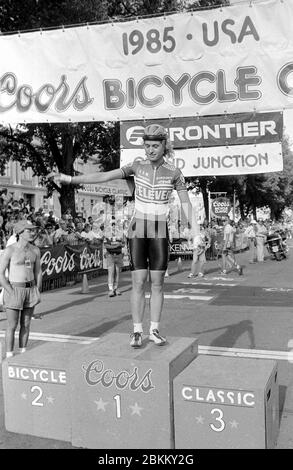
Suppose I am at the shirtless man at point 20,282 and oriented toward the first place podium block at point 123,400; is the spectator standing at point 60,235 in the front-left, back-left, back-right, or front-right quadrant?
back-left

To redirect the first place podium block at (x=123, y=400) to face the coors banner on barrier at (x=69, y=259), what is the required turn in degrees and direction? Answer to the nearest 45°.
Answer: approximately 180°

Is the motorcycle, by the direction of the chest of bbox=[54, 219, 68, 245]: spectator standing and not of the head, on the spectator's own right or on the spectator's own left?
on the spectator's own left

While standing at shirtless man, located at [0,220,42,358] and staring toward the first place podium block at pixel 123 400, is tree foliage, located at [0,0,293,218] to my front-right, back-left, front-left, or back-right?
back-left

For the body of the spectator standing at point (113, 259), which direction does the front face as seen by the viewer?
toward the camera

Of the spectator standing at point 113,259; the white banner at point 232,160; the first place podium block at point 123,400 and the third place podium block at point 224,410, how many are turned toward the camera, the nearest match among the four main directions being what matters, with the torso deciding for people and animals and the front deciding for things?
4

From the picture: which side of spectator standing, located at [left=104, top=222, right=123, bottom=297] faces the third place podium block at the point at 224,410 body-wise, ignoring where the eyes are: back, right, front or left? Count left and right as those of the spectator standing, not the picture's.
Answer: front

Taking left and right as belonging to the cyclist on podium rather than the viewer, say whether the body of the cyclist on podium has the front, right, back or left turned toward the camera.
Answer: front

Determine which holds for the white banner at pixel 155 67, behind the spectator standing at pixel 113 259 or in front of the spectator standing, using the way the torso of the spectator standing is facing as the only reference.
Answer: in front

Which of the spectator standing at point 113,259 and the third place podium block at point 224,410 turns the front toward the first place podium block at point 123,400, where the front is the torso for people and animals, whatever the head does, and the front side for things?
the spectator standing

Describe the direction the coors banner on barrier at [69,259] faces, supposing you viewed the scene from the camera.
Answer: facing the viewer and to the right of the viewer

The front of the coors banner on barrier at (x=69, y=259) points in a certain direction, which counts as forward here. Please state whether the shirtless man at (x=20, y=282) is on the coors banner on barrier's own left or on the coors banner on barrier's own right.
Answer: on the coors banner on barrier's own right

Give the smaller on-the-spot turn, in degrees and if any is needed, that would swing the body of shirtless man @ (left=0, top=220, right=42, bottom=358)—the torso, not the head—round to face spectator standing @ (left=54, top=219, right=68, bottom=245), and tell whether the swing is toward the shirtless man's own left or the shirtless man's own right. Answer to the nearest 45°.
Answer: approximately 135° to the shirtless man's own left

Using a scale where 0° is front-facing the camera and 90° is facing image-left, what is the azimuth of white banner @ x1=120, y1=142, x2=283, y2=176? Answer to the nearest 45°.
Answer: approximately 0°

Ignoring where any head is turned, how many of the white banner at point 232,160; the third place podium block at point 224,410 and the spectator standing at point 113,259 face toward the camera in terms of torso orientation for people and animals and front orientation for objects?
3

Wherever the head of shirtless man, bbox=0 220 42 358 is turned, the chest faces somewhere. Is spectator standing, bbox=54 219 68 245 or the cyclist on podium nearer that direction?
the cyclist on podium

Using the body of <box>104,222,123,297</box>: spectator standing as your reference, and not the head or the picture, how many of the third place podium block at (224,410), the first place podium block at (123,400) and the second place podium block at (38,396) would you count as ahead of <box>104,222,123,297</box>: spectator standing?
3

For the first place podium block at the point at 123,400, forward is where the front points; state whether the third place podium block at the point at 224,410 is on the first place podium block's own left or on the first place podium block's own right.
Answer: on the first place podium block's own left
